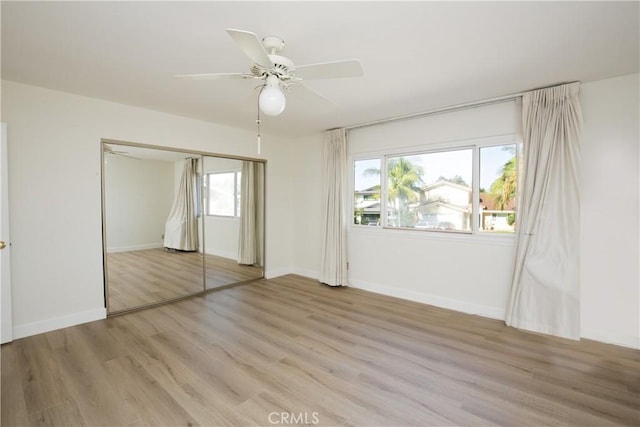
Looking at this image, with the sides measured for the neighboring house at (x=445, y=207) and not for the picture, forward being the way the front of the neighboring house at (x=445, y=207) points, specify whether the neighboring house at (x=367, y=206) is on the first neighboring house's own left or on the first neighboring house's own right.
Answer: on the first neighboring house's own right

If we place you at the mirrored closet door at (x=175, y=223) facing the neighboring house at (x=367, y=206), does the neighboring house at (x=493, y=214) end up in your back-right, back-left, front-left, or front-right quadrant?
front-right

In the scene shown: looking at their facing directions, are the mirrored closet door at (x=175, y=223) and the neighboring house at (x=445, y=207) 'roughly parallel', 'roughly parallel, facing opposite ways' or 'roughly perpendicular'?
roughly perpendicular

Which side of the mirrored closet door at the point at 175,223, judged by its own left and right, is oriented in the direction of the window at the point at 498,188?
front

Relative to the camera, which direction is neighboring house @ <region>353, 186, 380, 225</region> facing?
toward the camera

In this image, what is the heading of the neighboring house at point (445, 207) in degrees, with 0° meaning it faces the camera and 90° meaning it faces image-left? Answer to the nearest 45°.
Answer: approximately 0°

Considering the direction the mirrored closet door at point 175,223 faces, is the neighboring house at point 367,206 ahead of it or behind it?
ahead

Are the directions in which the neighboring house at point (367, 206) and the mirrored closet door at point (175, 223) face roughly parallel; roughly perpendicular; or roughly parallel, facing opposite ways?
roughly perpendicular

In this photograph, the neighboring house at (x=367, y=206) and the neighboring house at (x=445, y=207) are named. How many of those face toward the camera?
2

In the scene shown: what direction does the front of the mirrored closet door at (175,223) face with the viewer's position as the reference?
facing the viewer and to the right of the viewer

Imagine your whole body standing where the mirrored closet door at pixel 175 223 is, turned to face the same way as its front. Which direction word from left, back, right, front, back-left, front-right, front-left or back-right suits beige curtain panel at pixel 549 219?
front
